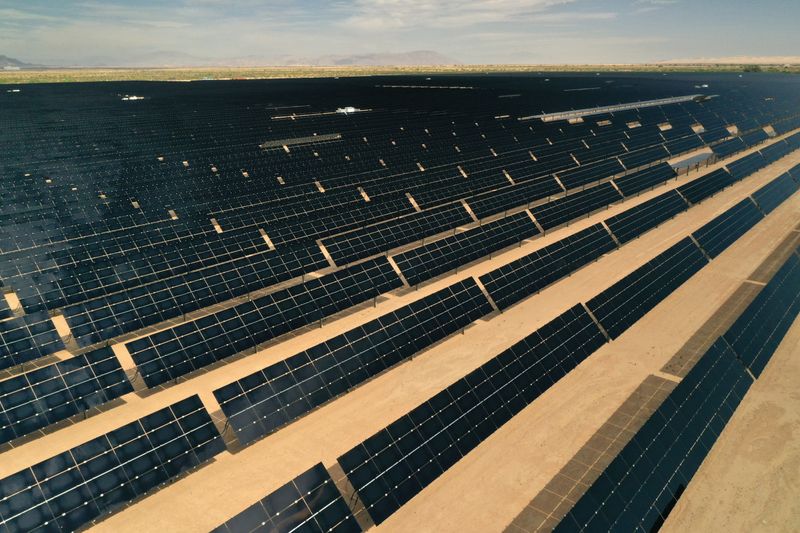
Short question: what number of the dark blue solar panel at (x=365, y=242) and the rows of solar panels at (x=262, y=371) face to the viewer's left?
0

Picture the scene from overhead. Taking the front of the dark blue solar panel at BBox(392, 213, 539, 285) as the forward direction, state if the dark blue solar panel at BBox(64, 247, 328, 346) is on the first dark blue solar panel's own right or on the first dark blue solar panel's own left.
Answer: on the first dark blue solar panel's own right

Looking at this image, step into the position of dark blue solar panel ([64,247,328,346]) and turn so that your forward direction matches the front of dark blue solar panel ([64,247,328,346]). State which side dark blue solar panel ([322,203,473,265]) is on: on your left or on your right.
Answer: on your left

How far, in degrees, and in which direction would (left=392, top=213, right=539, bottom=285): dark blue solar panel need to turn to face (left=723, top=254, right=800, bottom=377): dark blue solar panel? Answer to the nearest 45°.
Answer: approximately 45° to its left

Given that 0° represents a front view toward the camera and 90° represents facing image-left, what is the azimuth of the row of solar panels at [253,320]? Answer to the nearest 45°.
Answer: approximately 315°
